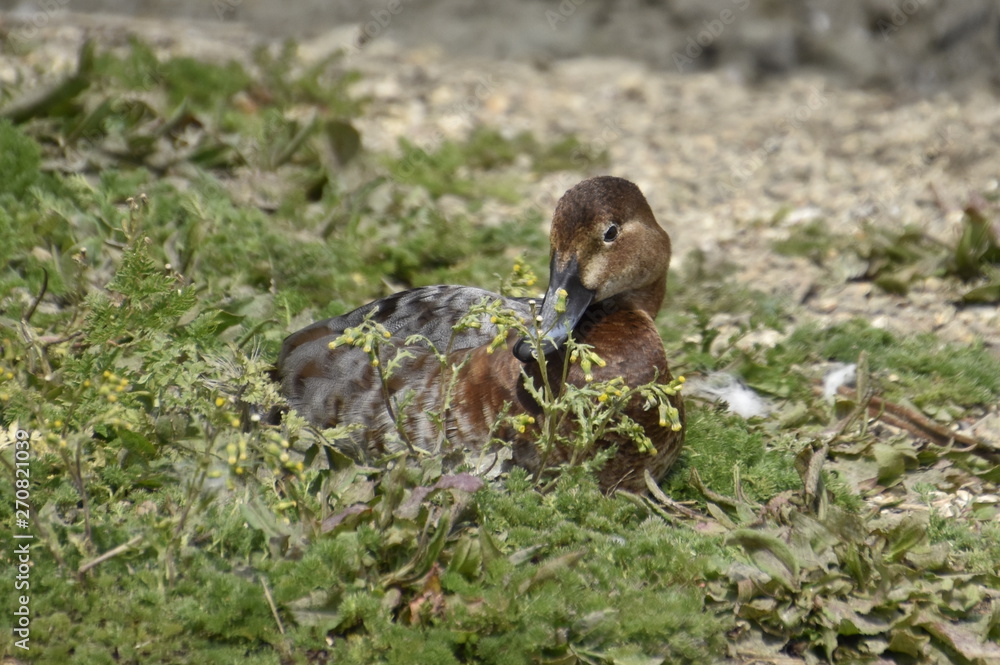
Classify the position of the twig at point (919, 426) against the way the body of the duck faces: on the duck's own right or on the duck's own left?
on the duck's own left

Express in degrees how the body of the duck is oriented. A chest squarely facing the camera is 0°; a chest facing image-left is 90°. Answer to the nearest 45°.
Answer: approximately 315°

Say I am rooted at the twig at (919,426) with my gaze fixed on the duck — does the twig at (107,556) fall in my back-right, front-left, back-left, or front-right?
front-left

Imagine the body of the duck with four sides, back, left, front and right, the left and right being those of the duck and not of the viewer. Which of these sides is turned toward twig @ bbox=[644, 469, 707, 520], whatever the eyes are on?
front

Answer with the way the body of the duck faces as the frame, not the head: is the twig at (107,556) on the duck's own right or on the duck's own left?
on the duck's own right

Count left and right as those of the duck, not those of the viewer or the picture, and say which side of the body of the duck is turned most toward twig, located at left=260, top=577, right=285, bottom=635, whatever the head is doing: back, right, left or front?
right
